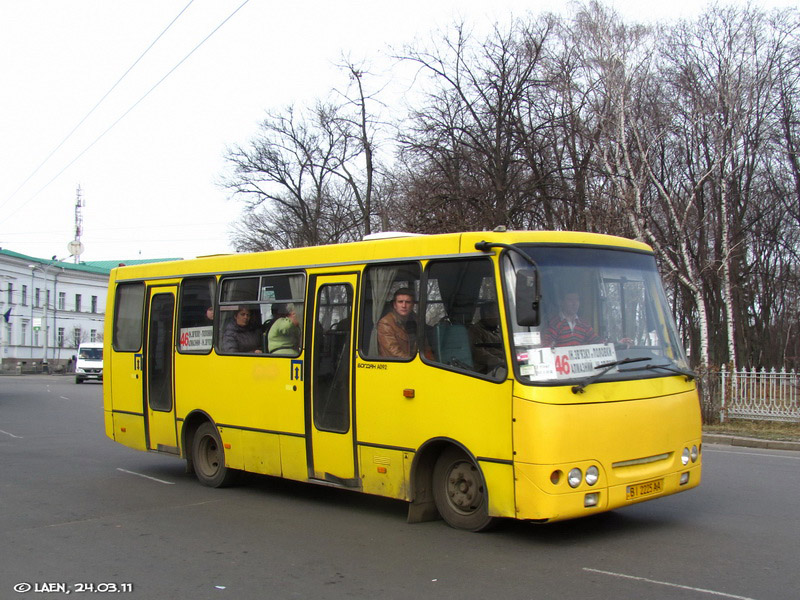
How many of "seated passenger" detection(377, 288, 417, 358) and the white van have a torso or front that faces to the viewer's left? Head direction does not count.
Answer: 0

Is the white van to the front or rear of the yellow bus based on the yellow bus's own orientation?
to the rear

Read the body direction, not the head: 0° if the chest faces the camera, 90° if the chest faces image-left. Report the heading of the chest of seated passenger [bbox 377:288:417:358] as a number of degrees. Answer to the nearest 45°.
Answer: approximately 315°

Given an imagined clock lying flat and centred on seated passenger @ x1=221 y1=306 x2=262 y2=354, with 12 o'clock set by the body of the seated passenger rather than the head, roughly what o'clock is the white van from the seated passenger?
The white van is roughly at 7 o'clock from the seated passenger.

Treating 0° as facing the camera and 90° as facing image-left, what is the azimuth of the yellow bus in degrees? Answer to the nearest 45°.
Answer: approximately 315°

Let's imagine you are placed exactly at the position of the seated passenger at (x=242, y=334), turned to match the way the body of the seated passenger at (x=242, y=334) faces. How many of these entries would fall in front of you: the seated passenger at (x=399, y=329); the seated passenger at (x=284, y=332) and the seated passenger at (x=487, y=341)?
3

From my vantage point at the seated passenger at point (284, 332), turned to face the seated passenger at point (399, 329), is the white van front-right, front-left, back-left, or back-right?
back-left

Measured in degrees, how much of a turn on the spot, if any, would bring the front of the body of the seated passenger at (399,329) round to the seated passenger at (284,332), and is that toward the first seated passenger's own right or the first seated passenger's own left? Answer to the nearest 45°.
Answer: approximately 180°

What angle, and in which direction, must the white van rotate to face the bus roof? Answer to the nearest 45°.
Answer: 0° — it already faces it

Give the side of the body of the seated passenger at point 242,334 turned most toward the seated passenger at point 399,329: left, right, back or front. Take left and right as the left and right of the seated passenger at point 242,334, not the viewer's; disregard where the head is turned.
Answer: front
